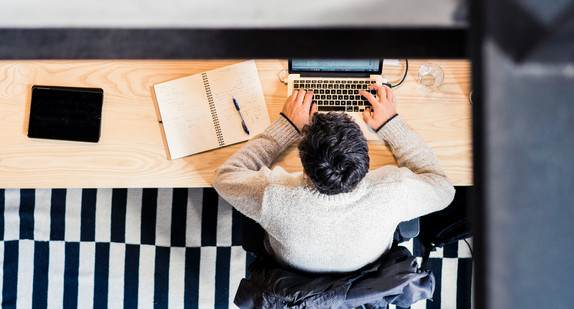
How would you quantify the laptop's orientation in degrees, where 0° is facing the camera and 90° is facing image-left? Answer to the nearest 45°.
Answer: approximately 0°

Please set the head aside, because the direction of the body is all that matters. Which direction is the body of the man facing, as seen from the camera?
away from the camera

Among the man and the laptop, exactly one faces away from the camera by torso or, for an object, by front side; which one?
the man

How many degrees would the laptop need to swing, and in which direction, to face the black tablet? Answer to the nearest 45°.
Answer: approximately 90° to its right

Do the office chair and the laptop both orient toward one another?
yes

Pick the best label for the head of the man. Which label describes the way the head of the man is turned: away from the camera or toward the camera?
away from the camera

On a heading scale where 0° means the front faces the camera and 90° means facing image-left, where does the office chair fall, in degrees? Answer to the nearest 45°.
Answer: approximately 180°
